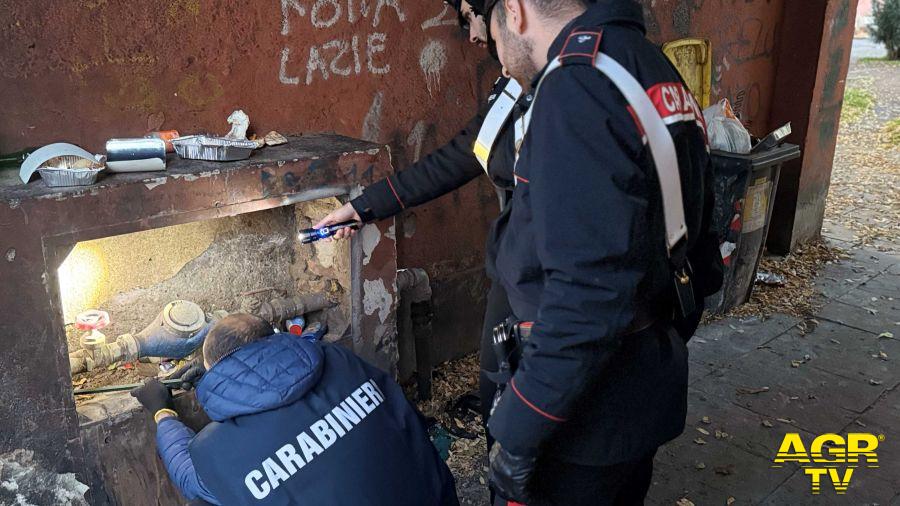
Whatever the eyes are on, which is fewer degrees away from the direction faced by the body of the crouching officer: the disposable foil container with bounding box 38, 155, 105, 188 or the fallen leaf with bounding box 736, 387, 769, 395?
the disposable foil container

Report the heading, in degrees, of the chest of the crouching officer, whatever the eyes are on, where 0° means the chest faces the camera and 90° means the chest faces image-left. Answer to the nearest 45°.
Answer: approximately 135°

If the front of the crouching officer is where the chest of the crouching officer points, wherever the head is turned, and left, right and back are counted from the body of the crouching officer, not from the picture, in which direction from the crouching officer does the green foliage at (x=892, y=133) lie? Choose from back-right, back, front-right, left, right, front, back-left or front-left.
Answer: right

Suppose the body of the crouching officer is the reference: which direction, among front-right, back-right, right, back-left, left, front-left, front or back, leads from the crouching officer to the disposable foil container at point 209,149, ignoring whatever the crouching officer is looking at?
front-right

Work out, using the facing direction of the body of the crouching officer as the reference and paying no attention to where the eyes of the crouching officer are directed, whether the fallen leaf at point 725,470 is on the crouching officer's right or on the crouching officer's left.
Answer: on the crouching officer's right

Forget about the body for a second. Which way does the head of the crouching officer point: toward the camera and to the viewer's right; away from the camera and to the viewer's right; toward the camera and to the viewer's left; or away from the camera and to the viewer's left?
away from the camera and to the viewer's left

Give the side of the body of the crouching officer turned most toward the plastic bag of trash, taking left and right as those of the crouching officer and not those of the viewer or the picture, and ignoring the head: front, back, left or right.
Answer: right

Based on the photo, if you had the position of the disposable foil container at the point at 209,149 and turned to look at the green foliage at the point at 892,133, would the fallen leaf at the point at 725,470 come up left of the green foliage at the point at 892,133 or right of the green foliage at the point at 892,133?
right

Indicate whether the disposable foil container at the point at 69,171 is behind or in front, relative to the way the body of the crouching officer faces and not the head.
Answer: in front

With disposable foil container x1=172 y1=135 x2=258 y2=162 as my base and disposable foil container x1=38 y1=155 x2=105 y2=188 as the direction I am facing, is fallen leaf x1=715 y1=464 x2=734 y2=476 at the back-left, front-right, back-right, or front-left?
back-left
